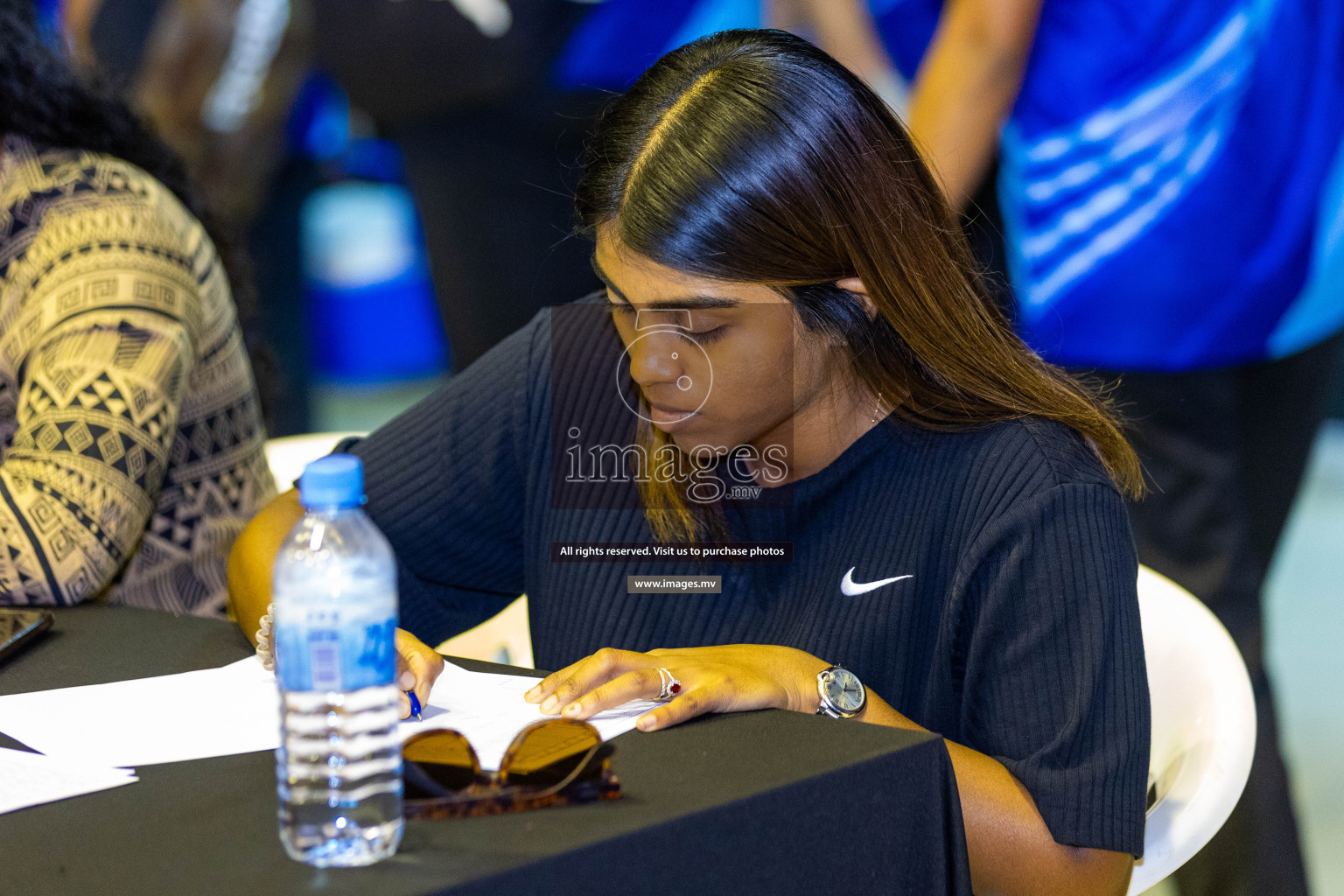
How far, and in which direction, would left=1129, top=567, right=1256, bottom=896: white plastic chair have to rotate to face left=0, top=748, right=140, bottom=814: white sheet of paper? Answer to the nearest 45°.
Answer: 0° — it already faces it

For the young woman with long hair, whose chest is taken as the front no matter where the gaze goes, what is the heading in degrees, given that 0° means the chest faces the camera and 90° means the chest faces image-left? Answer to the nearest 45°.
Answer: approximately 45°

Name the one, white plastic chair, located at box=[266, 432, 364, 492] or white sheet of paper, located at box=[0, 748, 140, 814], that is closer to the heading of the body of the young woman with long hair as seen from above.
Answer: the white sheet of paper

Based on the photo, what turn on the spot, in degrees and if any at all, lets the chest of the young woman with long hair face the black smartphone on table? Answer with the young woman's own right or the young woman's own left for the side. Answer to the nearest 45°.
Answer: approximately 45° to the young woman's own right

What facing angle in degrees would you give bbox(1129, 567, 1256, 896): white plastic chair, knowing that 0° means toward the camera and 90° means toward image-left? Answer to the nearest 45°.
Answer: approximately 45°

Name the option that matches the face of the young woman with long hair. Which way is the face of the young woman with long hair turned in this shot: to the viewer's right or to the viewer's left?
to the viewer's left
